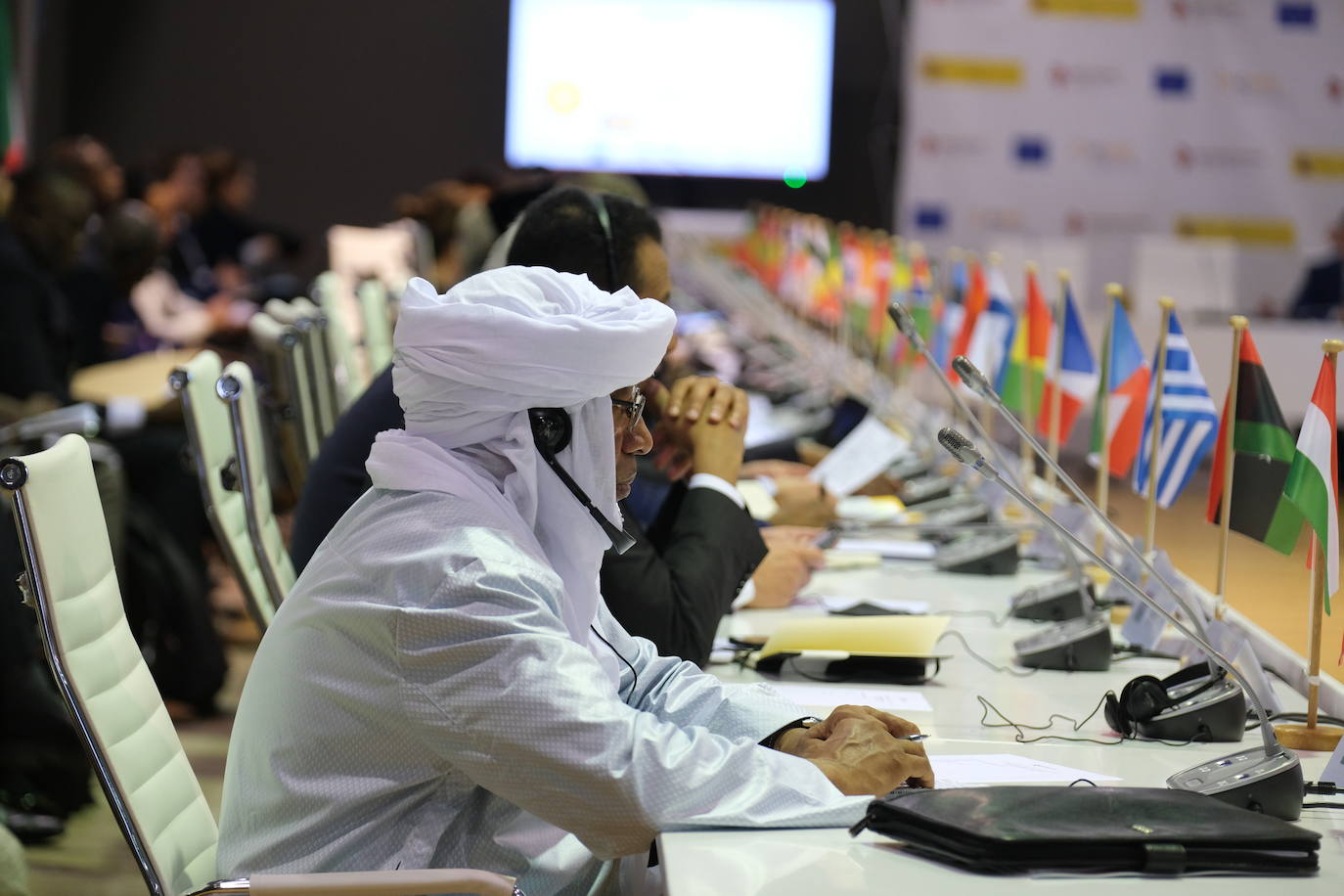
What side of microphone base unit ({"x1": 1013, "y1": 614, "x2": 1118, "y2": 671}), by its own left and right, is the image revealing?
left

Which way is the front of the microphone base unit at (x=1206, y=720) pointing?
to the viewer's left

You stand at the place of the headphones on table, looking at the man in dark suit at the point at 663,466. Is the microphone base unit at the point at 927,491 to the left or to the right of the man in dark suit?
right

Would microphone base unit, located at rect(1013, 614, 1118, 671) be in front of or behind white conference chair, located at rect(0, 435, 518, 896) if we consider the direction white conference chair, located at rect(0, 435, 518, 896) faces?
in front

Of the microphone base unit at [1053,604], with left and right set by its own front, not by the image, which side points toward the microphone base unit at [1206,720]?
left

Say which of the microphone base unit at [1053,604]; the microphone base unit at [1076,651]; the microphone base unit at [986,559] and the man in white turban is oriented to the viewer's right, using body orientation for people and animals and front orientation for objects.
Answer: the man in white turban

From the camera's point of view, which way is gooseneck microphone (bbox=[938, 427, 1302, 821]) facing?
to the viewer's left

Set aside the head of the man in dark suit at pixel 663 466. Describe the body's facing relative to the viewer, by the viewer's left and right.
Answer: facing to the right of the viewer

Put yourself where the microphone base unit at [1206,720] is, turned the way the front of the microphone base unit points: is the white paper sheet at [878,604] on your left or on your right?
on your right

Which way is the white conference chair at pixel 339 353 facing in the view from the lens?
facing to the right of the viewer

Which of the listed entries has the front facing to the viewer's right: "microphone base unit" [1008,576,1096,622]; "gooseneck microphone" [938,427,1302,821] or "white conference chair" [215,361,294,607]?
the white conference chair

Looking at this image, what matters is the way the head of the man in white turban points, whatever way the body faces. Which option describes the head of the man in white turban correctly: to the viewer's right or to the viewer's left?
to the viewer's right

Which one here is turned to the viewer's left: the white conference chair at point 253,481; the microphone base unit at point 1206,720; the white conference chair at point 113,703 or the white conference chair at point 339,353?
the microphone base unit

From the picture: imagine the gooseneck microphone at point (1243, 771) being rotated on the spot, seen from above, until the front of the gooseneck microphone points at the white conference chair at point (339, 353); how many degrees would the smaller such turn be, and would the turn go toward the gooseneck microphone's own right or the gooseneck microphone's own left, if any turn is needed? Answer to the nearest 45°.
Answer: approximately 45° to the gooseneck microphone's own right

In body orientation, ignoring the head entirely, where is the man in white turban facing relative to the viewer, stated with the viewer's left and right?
facing to the right of the viewer
